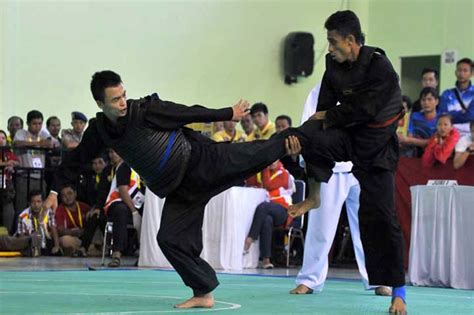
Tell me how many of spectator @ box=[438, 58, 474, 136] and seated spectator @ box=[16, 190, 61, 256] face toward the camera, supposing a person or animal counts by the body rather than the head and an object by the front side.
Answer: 2

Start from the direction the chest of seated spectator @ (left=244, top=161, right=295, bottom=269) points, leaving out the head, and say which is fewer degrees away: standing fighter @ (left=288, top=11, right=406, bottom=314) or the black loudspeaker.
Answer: the standing fighter

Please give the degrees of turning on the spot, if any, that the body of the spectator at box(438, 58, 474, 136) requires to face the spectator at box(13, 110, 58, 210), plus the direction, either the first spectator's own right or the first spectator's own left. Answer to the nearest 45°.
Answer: approximately 90° to the first spectator's own right

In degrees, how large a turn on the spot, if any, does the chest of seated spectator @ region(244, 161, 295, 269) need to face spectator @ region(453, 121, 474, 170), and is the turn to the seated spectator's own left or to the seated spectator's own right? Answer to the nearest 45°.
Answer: approximately 90° to the seated spectator's own left

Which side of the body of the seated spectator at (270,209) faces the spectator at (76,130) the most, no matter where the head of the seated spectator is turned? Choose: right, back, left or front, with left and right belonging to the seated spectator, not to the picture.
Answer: right

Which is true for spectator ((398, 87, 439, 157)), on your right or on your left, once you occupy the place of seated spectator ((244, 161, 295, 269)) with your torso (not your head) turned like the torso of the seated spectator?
on your left

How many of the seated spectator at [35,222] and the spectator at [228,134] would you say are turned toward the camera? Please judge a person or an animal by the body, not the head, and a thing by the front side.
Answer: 2
